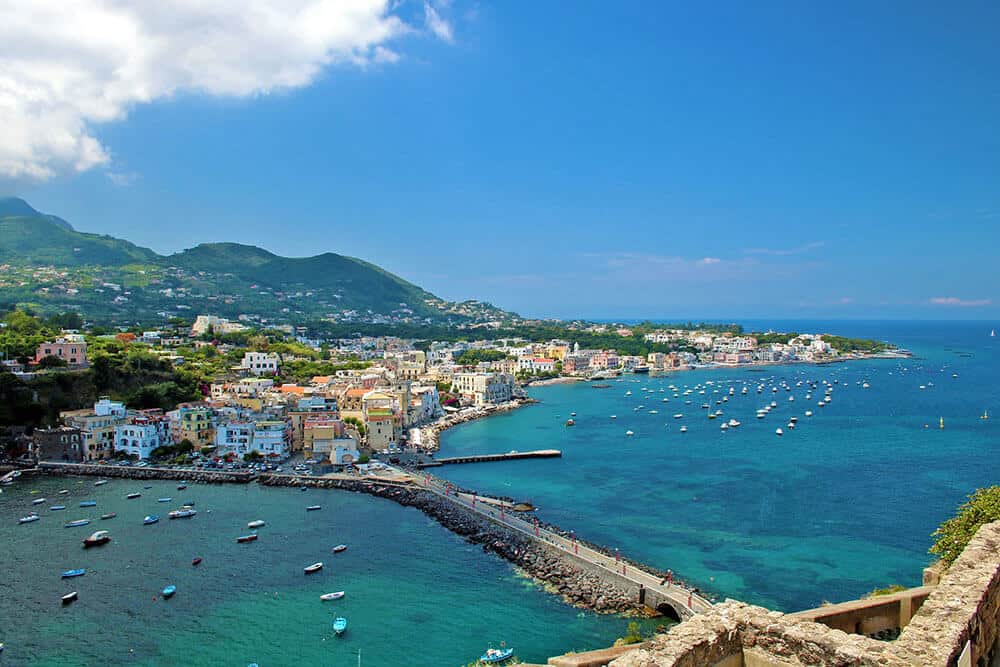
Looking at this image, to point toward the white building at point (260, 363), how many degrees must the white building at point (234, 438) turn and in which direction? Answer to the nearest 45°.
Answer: approximately 180°

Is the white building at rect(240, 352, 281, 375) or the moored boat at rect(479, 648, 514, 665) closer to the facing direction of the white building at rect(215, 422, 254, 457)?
the moored boat

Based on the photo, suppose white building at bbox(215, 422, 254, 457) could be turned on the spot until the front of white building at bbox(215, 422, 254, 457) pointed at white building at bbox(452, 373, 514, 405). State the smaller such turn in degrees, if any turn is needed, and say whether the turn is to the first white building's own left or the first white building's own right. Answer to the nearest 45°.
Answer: approximately 135° to the first white building's own left

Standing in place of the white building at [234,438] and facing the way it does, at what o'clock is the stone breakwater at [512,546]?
The stone breakwater is roughly at 11 o'clock from the white building.

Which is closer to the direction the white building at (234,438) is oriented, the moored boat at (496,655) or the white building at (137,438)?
the moored boat

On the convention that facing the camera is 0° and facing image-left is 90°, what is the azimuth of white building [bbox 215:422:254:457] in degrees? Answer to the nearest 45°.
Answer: approximately 0°

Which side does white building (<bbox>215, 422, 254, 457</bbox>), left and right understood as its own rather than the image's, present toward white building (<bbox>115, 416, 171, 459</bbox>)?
right

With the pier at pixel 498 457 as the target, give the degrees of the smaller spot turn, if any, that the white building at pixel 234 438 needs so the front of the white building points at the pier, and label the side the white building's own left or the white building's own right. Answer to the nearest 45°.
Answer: approximately 90° to the white building's own left

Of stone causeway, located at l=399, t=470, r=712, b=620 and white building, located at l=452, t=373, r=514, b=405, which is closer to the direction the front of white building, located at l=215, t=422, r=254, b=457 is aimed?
the stone causeway
